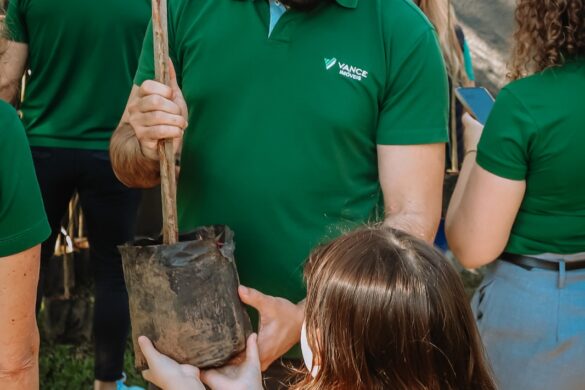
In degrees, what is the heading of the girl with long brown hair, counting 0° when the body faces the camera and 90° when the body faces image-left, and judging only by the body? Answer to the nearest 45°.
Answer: approximately 135°

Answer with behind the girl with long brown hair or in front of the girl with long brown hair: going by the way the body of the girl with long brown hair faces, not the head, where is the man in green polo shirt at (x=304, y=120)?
in front

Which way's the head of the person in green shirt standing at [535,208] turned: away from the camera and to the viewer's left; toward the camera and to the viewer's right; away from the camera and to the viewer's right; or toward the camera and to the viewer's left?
away from the camera and to the viewer's left

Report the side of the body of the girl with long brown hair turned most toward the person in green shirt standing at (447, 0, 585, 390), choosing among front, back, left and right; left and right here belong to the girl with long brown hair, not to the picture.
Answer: right

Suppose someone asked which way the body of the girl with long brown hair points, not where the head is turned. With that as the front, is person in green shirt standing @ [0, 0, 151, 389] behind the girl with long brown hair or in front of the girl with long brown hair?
in front
